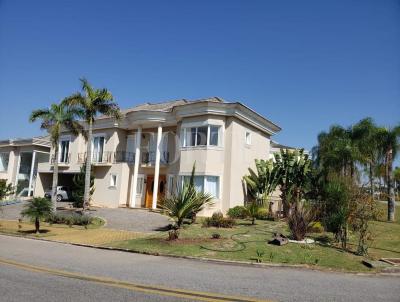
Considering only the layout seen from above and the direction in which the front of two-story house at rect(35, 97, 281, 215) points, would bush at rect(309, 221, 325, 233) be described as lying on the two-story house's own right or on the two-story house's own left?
on the two-story house's own left

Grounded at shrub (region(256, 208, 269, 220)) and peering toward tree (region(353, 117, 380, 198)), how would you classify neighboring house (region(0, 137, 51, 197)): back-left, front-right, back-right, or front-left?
back-left

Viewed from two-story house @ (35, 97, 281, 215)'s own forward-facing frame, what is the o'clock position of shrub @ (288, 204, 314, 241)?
The shrub is roughly at 10 o'clock from the two-story house.

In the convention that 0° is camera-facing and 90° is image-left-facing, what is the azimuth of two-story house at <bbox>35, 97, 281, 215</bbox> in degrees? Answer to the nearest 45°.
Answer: approximately 45°

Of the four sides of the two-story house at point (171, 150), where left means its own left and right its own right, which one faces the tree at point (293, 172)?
left

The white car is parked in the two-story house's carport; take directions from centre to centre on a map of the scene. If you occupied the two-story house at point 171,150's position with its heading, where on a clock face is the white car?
The white car is roughly at 3 o'clock from the two-story house.

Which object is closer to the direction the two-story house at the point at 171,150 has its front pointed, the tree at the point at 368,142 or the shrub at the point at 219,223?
the shrub

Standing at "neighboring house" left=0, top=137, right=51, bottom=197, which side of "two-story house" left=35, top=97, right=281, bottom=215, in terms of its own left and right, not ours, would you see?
right

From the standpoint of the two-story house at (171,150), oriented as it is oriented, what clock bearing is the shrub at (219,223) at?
The shrub is roughly at 10 o'clock from the two-story house.
